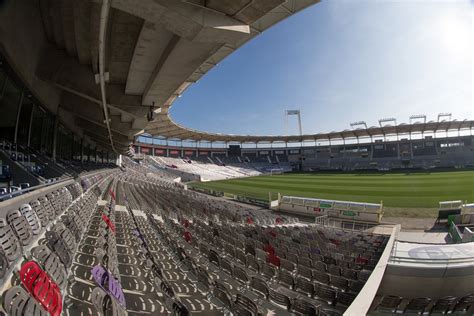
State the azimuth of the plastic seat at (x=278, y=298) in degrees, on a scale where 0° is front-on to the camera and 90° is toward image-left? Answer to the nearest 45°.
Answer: approximately 225°

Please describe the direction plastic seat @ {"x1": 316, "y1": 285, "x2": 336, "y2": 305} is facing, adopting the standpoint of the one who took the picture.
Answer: facing away from the viewer and to the right of the viewer

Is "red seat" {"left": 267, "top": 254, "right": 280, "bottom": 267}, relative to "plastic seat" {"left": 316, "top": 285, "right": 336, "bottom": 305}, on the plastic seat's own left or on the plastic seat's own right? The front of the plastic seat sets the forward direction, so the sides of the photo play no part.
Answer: on the plastic seat's own left

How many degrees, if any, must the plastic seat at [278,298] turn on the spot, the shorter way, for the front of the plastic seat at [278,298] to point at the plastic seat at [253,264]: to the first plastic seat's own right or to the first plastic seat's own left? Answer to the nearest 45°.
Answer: approximately 45° to the first plastic seat's own left

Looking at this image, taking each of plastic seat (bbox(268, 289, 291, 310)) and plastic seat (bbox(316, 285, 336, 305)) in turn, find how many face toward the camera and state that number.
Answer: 0

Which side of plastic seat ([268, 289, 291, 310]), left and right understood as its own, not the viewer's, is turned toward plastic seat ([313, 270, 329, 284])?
front
